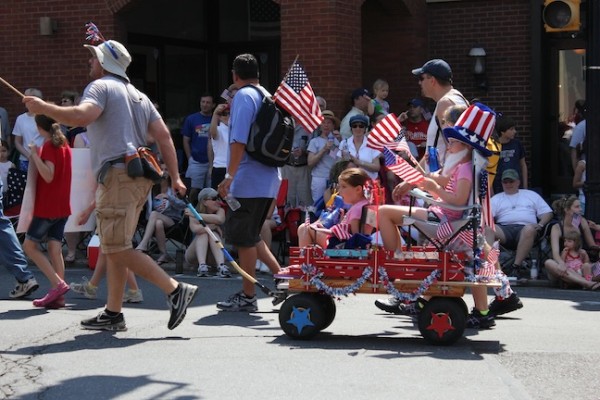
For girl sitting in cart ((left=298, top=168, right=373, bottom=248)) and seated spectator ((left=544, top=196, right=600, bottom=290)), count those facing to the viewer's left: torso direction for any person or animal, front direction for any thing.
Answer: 1

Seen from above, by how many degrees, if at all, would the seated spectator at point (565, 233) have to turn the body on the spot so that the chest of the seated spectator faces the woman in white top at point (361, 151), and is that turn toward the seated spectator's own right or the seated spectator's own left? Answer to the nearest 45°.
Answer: approximately 135° to the seated spectator's own right

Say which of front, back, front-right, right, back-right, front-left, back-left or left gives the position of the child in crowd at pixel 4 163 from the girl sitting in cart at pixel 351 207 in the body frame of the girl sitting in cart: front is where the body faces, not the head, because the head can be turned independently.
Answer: front-right

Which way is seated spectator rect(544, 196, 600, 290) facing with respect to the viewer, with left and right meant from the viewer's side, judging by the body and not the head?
facing the viewer and to the right of the viewer

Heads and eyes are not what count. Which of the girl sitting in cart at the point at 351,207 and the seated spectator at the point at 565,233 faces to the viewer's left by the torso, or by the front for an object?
the girl sitting in cart

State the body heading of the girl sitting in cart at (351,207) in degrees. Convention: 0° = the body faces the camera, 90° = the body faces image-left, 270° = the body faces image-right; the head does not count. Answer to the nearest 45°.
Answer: approximately 90°

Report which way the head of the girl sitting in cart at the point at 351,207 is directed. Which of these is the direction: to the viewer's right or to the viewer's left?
to the viewer's left

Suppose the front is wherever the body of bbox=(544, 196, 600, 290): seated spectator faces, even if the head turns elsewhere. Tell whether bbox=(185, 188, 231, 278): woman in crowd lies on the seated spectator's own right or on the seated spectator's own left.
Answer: on the seated spectator's own right
